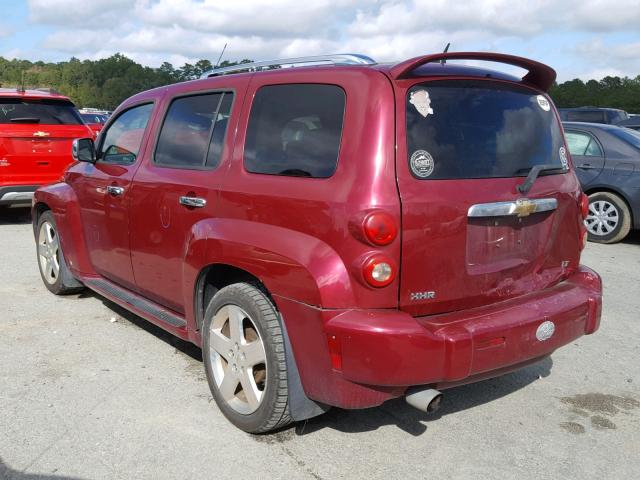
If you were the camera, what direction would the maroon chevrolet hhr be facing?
facing away from the viewer and to the left of the viewer

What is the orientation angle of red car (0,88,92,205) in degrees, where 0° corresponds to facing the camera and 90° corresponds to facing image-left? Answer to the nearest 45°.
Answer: approximately 180°

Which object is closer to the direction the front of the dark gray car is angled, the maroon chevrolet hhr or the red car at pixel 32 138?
the red car

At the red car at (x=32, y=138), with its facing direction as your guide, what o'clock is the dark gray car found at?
The dark gray car is roughly at 4 o'clock from the red car.

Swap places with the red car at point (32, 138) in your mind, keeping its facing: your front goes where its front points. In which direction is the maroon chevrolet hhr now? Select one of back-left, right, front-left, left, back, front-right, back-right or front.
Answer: back

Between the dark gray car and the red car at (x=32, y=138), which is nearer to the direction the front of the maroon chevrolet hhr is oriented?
the red car

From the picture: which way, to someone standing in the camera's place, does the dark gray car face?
facing away from the viewer and to the left of the viewer

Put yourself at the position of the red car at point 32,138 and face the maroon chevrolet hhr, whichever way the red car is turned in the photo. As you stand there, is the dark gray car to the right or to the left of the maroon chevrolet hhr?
left

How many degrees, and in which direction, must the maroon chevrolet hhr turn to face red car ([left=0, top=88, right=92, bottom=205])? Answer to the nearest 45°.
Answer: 0° — it already faces it

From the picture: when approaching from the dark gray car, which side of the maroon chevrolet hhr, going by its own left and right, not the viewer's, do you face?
right
